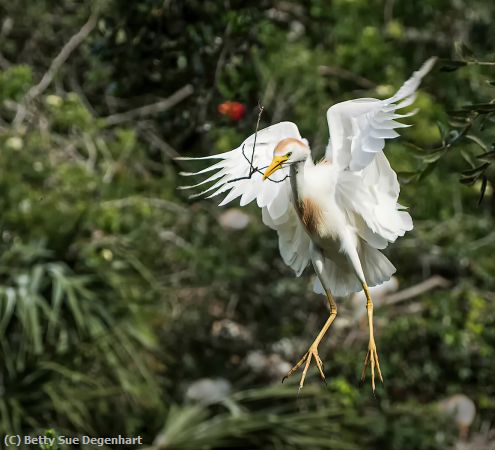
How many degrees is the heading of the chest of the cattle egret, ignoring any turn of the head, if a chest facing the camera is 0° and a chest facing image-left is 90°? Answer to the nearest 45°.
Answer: approximately 45°

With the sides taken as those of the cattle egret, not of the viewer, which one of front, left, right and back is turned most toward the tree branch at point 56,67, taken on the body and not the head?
right

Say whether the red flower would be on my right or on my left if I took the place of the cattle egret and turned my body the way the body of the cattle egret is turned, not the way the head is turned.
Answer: on my right
